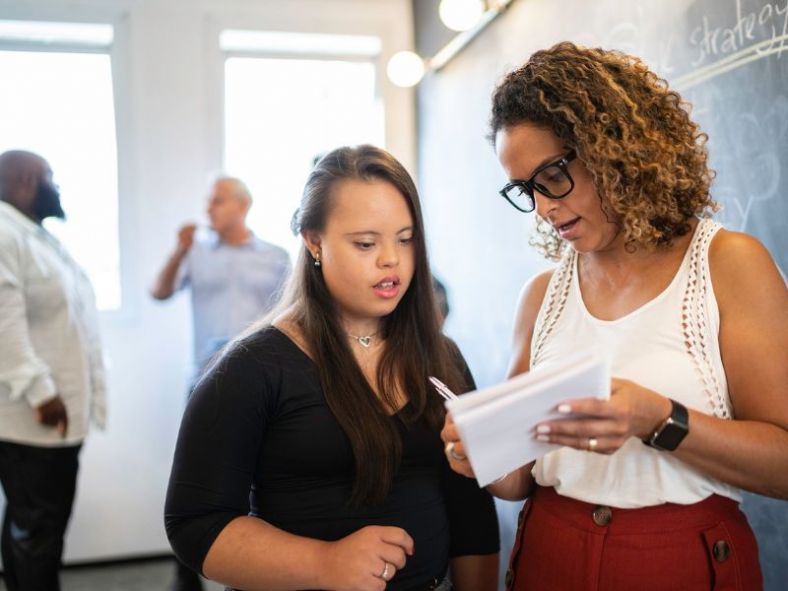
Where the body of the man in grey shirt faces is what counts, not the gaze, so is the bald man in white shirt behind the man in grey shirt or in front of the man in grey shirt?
in front

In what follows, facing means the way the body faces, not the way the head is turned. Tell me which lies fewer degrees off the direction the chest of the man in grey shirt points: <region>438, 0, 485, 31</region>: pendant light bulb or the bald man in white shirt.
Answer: the bald man in white shirt

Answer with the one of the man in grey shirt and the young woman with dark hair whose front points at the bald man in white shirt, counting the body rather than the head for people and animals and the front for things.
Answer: the man in grey shirt

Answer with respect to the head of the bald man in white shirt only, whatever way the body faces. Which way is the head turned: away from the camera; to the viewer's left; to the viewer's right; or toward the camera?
to the viewer's right

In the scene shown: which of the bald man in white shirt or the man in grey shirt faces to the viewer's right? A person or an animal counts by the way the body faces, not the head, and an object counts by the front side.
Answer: the bald man in white shirt

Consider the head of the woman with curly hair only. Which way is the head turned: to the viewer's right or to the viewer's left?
to the viewer's left

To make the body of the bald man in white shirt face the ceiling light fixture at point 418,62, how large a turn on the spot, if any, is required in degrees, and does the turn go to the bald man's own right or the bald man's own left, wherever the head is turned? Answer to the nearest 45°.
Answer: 0° — they already face it

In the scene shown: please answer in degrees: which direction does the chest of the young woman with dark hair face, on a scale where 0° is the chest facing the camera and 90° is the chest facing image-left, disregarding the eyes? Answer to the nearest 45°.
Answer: approximately 315°

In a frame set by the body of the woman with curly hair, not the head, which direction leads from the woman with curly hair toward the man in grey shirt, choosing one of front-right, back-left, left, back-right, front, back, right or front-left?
right

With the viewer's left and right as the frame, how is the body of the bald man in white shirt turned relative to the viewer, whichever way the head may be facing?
facing to the right of the viewer

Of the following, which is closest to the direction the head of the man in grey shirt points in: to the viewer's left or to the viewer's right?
to the viewer's left
